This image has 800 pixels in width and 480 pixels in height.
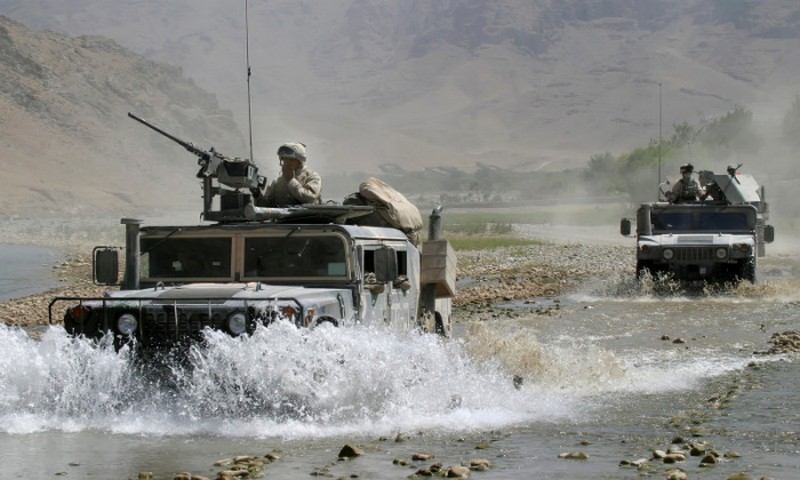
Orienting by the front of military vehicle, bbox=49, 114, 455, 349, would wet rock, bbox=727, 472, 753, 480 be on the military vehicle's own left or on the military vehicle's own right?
on the military vehicle's own left

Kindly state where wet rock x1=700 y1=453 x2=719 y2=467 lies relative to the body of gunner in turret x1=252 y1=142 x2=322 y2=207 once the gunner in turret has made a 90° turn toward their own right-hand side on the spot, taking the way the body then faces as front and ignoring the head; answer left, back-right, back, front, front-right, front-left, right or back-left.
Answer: back

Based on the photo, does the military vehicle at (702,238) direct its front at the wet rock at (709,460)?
yes

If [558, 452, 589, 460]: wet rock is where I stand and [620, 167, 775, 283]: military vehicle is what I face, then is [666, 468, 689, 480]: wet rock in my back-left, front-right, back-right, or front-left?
back-right

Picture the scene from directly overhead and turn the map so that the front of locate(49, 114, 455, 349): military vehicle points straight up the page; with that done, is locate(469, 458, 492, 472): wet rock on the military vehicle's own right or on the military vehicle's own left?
on the military vehicle's own left

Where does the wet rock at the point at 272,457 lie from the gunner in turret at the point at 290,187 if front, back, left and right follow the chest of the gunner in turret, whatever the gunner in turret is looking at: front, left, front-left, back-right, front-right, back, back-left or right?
front-left

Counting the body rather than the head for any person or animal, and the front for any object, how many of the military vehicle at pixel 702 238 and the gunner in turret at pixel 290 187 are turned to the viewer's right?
0

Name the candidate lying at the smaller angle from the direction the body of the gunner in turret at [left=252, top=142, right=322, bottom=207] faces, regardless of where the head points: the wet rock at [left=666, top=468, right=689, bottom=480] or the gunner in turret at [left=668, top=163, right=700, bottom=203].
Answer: the wet rock

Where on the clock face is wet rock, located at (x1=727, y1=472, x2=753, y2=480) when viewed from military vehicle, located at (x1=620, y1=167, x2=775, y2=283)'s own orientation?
The wet rock is roughly at 12 o'clock from the military vehicle.

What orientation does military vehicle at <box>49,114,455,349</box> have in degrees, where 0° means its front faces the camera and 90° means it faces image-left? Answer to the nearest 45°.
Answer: approximately 45°

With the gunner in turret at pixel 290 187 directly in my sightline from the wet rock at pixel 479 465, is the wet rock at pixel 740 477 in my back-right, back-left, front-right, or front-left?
back-right
